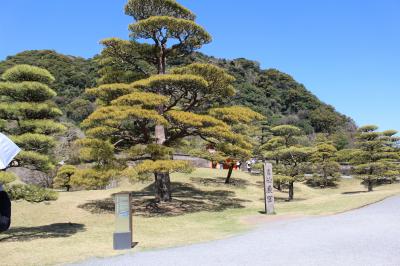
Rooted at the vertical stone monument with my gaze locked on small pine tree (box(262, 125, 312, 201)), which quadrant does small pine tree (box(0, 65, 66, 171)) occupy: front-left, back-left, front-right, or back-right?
back-left

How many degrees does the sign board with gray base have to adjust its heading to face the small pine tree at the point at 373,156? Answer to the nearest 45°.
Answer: approximately 135° to its left

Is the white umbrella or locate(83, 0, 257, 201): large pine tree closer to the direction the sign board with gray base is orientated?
the white umbrella

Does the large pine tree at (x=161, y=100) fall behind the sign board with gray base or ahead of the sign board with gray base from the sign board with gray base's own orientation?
behind

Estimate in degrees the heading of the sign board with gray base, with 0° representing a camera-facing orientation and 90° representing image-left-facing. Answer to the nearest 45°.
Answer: approximately 0°

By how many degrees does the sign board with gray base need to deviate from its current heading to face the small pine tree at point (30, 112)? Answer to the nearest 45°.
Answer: approximately 135° to its right

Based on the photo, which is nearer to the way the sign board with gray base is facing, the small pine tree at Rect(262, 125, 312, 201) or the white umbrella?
the white umbrella

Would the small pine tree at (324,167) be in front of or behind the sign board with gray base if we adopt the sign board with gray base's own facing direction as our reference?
behind

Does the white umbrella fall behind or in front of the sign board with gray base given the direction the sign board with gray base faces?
in front

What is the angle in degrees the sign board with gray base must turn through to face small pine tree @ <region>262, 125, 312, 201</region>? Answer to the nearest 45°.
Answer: approximately 135° to its left

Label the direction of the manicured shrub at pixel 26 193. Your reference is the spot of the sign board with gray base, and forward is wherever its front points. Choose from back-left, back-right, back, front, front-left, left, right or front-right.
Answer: back-right

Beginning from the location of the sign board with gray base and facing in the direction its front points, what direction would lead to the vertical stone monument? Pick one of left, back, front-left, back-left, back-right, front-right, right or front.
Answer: back-left

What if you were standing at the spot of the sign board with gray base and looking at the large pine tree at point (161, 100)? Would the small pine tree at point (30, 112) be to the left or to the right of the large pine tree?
left
